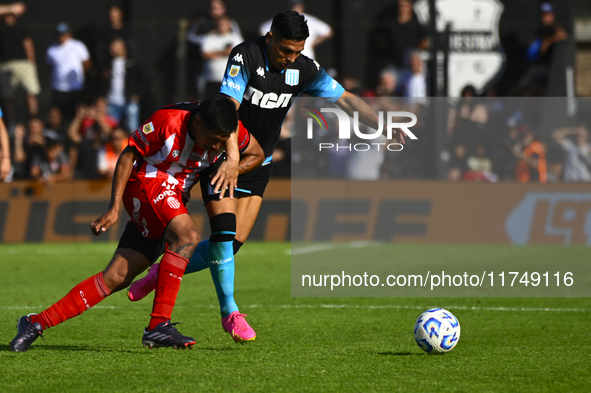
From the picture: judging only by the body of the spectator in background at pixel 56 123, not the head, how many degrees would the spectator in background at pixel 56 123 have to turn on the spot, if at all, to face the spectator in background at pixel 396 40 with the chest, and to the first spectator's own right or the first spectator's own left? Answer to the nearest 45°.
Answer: approximately 90° to the first spectator's own left

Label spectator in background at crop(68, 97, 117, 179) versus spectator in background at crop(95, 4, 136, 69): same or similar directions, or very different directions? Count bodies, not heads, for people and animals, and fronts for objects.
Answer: same or similar directions

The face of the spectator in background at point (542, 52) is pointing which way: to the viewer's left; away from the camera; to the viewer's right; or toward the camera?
toward the camera

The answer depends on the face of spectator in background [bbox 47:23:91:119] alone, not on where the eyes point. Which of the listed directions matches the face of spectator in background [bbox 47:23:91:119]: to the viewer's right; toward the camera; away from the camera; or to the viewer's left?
toward the camera

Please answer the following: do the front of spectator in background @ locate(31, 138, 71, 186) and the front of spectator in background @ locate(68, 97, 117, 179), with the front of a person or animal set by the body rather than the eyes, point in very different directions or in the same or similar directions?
same or similar directions

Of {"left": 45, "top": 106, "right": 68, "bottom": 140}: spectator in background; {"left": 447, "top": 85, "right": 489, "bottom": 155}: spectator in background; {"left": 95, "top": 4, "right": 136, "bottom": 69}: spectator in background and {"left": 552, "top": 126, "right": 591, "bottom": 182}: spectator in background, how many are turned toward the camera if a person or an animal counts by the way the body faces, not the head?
4

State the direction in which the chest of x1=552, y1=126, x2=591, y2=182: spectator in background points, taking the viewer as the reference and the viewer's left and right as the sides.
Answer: facing the viewer

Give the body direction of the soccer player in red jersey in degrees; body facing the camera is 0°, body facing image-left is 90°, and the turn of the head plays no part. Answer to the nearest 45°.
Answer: approximately 315°

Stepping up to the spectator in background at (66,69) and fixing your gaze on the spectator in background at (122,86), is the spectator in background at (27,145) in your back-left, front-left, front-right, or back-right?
back-right

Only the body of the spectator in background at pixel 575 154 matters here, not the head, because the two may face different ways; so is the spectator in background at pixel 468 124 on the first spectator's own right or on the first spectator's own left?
on the first spectator's own right

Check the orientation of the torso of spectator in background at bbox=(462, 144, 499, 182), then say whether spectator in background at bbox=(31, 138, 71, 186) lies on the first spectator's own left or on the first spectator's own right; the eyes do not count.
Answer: on the first spectator's own right

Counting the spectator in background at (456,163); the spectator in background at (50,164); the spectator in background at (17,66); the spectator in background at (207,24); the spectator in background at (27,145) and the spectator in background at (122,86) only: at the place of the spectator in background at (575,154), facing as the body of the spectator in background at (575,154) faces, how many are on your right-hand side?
6

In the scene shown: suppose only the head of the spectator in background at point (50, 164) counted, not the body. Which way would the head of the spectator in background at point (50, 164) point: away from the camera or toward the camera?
toward the camera

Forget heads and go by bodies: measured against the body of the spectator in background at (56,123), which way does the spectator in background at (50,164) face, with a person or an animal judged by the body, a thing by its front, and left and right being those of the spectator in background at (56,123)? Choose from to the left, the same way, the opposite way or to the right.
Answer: the same way

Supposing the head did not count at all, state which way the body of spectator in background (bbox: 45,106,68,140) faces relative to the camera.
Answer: toward the camera

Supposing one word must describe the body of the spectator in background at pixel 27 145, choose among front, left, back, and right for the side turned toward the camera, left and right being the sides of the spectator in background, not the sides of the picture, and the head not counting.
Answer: front
